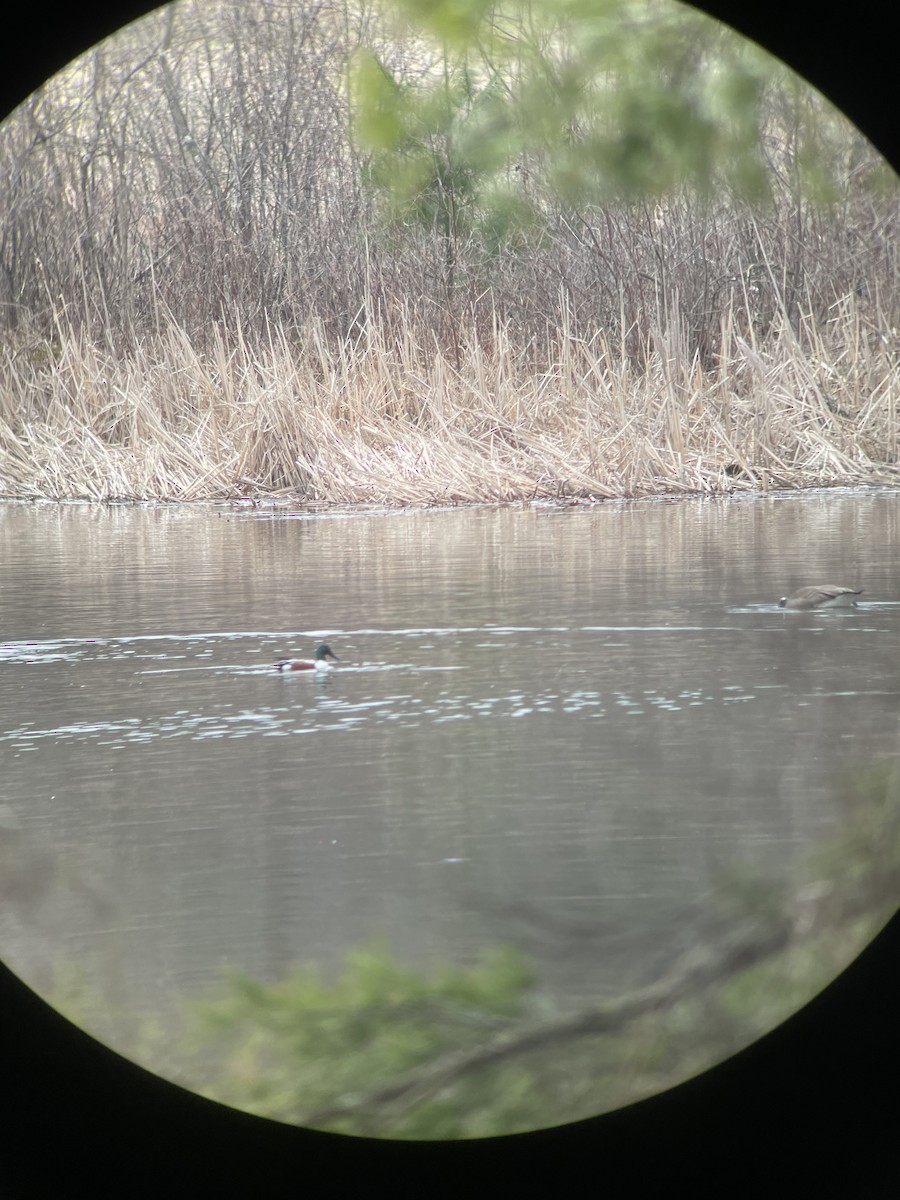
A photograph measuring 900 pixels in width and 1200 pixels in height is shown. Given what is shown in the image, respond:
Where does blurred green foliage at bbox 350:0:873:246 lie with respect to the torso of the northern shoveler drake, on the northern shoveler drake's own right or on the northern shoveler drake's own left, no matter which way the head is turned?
on the northern shoveler drake's own right

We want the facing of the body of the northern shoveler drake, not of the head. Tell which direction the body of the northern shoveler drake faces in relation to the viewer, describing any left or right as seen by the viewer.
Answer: facing to the right of the viewer

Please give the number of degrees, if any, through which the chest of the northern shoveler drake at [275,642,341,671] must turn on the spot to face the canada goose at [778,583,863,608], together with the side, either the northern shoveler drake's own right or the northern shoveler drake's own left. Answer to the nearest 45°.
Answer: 0° — it already faces it

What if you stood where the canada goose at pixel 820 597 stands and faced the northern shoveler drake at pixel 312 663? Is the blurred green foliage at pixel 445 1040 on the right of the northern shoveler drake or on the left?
left

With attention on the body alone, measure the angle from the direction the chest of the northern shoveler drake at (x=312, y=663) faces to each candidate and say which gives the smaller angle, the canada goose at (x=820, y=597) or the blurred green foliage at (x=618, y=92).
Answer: the canada goose

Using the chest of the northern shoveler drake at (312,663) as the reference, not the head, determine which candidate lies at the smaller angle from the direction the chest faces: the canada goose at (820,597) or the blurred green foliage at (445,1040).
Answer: the canada goose

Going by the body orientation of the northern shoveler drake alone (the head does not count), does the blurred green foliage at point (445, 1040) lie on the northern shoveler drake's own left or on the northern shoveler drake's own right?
on the northern shoveler drake's own right
